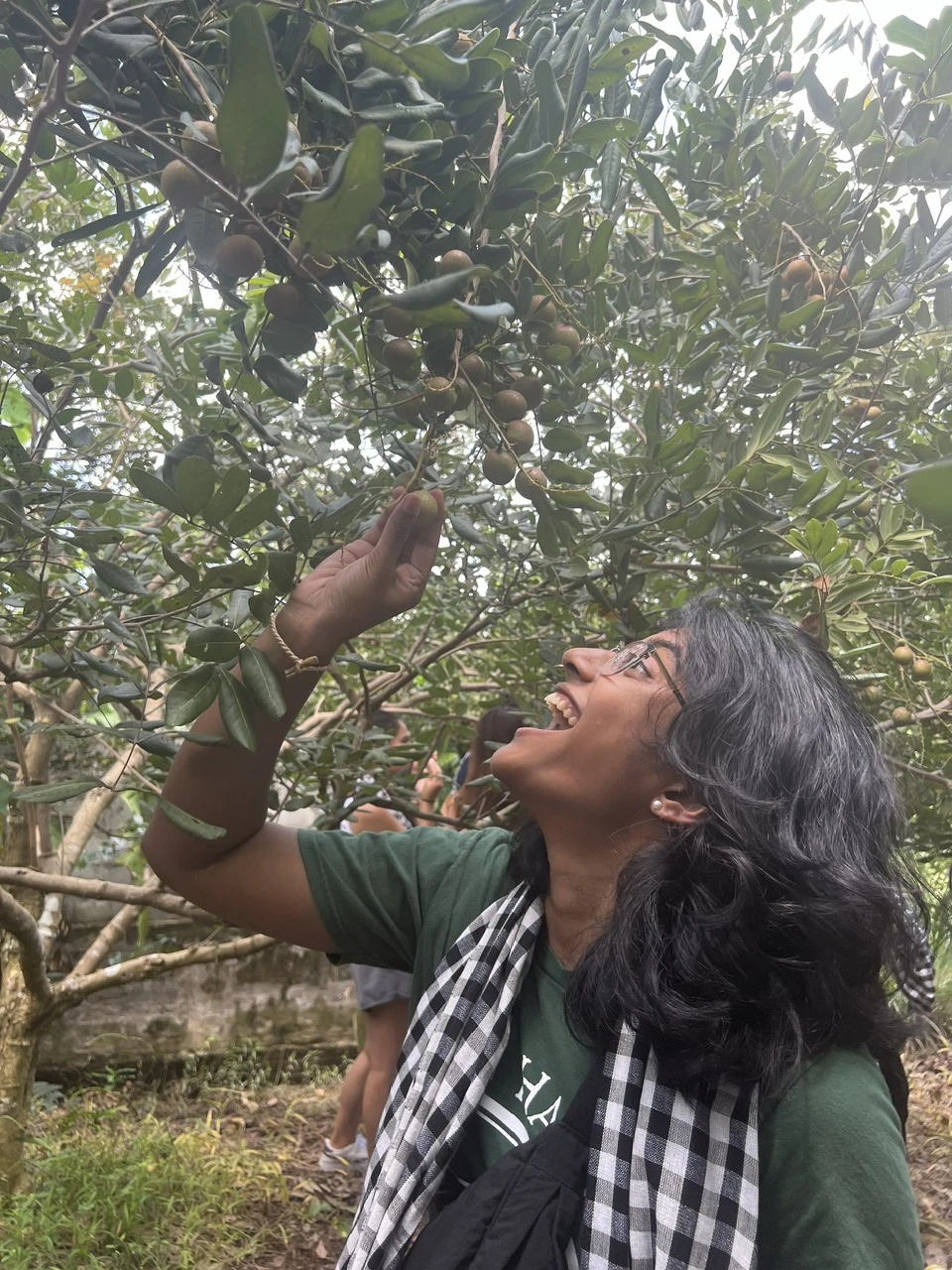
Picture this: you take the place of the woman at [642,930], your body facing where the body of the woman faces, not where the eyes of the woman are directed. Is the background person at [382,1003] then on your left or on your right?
on your right

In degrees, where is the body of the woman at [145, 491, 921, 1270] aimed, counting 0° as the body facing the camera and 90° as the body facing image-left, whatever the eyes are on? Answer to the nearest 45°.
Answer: approximately 45°

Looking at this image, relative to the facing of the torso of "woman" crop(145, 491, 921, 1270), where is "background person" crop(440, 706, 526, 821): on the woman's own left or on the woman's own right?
on the woman's own right

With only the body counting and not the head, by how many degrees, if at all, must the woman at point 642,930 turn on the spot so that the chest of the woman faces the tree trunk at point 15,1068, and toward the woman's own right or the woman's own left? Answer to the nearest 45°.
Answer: approximately 90° to the woman's own right
